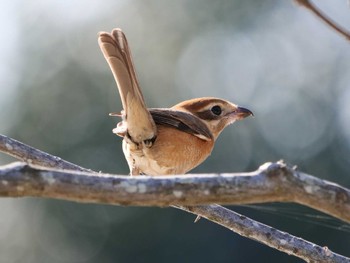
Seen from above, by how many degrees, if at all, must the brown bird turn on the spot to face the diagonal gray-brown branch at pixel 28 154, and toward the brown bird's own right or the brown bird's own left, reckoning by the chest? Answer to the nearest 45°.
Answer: approximately 180°

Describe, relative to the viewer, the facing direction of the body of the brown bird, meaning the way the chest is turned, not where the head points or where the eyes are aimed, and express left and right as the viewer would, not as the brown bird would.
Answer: facing away from the viewer and to the right of the viewer
